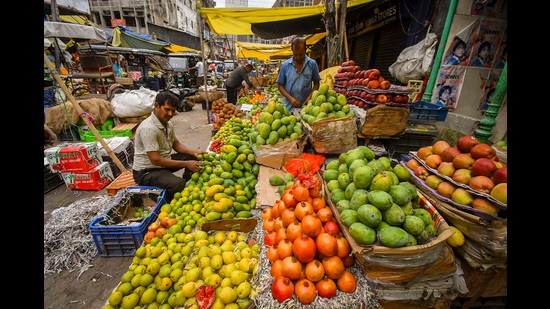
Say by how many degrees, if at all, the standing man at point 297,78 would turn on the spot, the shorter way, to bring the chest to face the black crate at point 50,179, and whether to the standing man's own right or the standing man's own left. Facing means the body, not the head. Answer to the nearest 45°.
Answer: approximately 90° to the standing man's own right

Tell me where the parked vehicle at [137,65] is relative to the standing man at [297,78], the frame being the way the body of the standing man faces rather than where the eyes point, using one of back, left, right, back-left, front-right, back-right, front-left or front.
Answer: back-right

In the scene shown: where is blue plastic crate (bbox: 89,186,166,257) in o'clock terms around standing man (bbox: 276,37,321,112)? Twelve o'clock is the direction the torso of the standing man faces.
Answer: The blue plastic crate is roughly at 1 o'clock from the standing man.

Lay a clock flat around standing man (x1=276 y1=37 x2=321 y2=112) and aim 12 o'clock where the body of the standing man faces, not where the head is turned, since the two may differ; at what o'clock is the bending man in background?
The bending man in background is roughly at 5 o'clock from the standing man.

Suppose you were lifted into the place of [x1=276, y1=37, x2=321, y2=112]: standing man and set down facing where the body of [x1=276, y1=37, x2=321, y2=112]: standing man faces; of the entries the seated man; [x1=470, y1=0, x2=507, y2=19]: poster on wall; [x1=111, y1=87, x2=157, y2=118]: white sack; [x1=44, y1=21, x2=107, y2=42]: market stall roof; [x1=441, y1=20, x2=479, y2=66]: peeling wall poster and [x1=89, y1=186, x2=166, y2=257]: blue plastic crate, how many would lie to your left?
2

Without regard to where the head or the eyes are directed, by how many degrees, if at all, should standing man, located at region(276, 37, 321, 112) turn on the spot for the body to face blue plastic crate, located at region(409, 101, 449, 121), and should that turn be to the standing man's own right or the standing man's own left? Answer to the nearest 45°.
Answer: approximately 45° to the standing man's own left

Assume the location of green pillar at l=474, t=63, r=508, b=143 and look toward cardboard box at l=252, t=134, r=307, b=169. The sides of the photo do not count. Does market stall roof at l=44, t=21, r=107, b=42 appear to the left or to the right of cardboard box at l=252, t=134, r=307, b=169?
right

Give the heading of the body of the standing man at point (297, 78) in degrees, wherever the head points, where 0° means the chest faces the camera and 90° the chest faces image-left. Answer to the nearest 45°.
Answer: approximately 0°

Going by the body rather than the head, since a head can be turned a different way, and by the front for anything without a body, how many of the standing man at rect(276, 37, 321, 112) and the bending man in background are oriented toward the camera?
1

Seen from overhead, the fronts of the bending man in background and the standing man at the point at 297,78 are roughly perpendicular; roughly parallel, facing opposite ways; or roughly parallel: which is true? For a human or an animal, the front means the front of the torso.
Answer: roughly perpendicular
